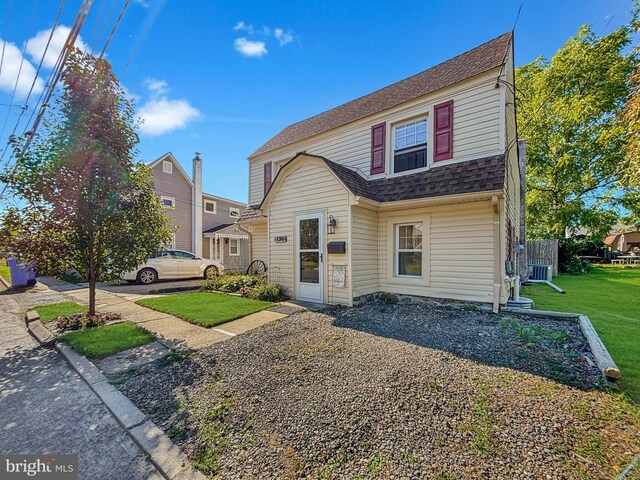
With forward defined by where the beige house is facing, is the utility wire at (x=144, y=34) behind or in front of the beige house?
in front

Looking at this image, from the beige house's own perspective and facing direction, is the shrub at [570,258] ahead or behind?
behind

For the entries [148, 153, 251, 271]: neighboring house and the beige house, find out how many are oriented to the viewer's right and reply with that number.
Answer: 0

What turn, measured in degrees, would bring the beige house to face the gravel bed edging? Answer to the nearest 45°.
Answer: approximately 90° to its left

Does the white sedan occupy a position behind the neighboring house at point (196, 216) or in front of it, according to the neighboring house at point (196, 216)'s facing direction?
in front

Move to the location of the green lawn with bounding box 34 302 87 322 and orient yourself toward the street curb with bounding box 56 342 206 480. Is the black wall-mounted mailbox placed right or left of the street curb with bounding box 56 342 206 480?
left

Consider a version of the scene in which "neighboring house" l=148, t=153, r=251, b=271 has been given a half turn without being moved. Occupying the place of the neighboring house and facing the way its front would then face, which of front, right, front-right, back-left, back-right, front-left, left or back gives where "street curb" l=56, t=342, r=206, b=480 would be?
back-right

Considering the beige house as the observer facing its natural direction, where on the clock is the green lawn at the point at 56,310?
The green lawn is roughly at 1 o'clock from the beige house.

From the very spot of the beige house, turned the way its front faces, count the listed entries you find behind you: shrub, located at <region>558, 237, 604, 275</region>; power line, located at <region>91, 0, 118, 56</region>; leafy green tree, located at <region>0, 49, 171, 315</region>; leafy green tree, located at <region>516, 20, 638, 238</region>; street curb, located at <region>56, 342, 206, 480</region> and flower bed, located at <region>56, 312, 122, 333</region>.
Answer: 2

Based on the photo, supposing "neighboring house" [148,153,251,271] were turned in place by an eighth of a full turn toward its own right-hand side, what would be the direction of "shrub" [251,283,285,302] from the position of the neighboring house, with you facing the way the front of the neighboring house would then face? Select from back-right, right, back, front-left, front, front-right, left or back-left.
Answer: left

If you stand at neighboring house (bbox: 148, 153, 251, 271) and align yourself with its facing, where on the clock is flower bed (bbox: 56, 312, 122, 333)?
The flower bed is roughly at 11 o'clock from the neighboring house.

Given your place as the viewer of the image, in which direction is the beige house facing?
facing the viewer and to the left of the viewer

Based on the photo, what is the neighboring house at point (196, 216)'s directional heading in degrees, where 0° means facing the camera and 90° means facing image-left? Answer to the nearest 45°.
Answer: approximately 45°
